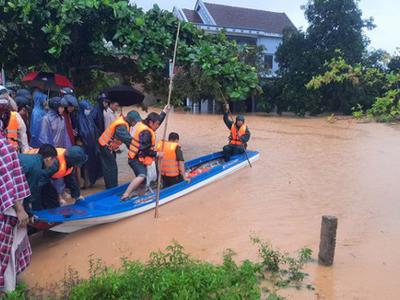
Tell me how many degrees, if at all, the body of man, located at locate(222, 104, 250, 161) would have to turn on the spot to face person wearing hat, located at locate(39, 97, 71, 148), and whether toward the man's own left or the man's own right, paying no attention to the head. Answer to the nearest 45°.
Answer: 0° — they already face them

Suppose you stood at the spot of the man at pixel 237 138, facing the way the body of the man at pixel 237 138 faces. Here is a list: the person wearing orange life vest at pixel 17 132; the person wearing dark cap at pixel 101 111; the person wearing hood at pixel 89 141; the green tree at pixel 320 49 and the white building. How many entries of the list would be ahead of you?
3

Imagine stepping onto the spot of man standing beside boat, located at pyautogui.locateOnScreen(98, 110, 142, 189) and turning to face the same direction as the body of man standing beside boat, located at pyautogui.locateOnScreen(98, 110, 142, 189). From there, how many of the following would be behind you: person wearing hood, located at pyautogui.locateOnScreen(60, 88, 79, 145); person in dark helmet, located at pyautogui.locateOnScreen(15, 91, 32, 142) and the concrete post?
2

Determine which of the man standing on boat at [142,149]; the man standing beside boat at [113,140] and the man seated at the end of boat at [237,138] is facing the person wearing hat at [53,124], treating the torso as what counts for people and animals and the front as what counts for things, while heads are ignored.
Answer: the man seated at the end of boat at [237,138]

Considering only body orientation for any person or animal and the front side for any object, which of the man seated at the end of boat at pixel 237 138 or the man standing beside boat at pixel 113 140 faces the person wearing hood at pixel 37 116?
the man seated at the end of boat at pixel 237 138

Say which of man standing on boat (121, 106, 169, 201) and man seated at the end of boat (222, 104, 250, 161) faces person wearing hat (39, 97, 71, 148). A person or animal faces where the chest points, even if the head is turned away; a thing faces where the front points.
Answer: man seated at the end of boat (222, 104, 250, 161)
